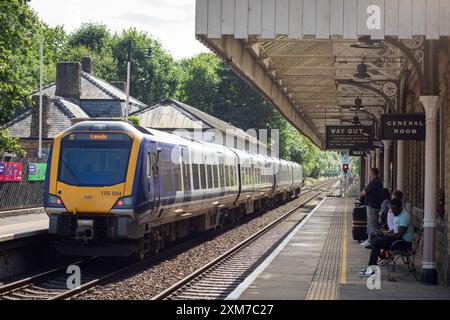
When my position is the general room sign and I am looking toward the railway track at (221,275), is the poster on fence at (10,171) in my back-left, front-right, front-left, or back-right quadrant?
front-right

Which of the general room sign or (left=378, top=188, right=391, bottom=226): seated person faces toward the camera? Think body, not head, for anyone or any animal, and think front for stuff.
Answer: the general room sign

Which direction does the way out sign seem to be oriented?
toward the camera

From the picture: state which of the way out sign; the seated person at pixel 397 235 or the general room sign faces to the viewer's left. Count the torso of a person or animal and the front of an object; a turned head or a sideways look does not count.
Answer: the seated person

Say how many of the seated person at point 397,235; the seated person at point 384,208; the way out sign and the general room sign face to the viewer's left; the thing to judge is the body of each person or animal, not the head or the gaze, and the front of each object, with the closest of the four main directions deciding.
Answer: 2

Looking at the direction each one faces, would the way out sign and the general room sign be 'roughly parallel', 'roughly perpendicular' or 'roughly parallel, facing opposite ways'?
roughly parallel

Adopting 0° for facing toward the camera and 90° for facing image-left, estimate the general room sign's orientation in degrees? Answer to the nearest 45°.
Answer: approximately 0°

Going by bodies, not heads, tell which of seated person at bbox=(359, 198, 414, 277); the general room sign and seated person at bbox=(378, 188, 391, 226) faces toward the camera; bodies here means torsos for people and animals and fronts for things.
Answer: the general room sign

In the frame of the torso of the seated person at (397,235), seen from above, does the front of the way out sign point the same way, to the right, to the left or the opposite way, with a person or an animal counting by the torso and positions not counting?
to the left

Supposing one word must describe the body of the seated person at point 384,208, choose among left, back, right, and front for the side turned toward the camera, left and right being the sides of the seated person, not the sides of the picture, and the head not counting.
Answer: left

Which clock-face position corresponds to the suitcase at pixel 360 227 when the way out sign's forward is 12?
The suitcase is roughly at 12 o'clock from the way out sign.

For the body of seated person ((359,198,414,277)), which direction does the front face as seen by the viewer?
to the viewer's left

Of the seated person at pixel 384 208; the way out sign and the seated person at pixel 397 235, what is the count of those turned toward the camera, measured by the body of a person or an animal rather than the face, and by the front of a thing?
1

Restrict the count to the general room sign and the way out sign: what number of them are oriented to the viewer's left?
0

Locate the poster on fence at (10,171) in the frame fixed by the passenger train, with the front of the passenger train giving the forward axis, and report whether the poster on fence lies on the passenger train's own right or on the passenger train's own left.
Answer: on the passenger train's own right

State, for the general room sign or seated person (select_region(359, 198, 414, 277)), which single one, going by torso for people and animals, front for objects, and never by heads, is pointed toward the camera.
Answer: the general room sign
